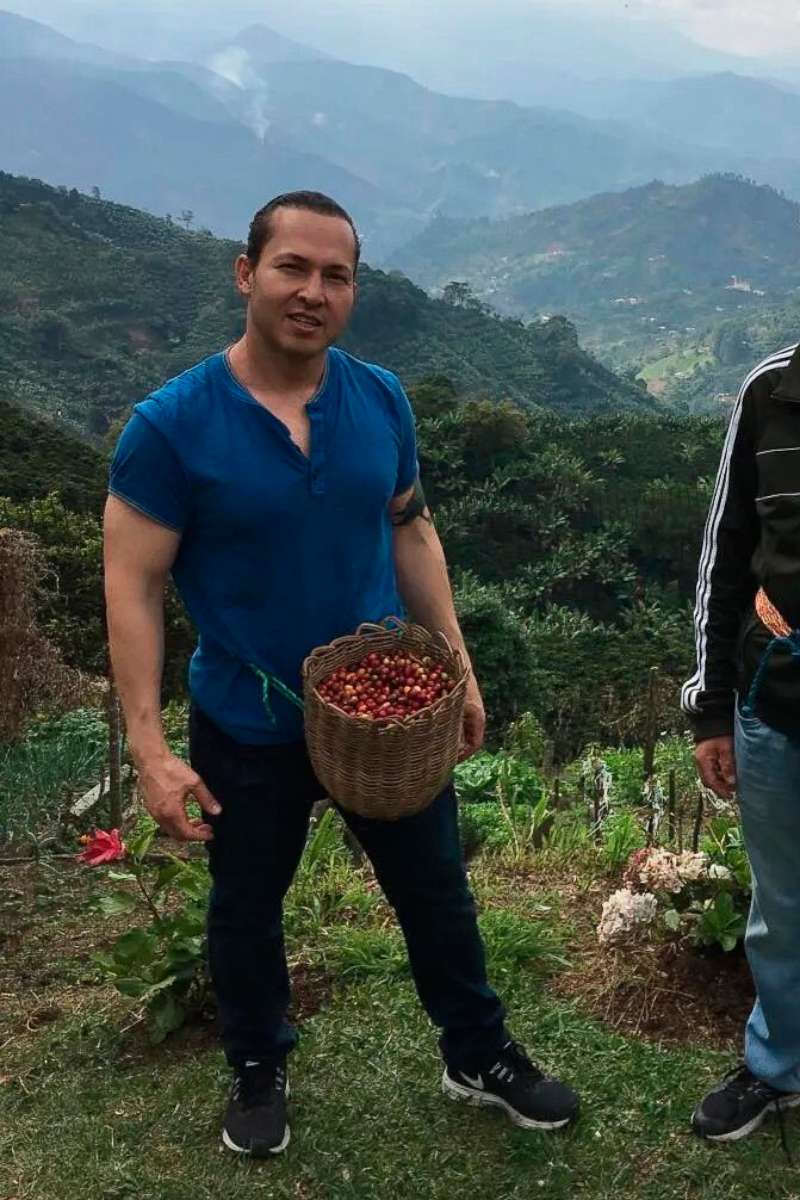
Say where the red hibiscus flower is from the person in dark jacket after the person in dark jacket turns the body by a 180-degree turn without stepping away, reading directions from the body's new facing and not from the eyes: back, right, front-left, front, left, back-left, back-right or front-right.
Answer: left

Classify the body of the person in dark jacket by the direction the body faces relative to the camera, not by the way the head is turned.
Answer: toward the camera

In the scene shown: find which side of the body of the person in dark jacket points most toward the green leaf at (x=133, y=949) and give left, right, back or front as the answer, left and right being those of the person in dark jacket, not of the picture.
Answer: right
